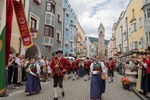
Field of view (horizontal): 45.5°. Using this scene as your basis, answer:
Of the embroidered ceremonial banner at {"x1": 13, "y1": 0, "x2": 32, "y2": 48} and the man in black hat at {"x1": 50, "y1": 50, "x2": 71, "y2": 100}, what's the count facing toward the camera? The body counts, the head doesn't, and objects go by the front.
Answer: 2

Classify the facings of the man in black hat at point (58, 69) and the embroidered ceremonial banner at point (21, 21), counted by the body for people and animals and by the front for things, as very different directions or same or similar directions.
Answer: same or similar directions

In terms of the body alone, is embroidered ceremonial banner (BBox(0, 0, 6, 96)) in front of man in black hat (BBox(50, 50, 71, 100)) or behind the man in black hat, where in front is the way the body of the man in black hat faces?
in front

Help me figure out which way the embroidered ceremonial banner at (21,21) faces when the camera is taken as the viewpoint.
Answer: facing the viewer

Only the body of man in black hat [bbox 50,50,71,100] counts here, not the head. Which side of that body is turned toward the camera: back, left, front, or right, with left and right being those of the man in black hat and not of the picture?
front
